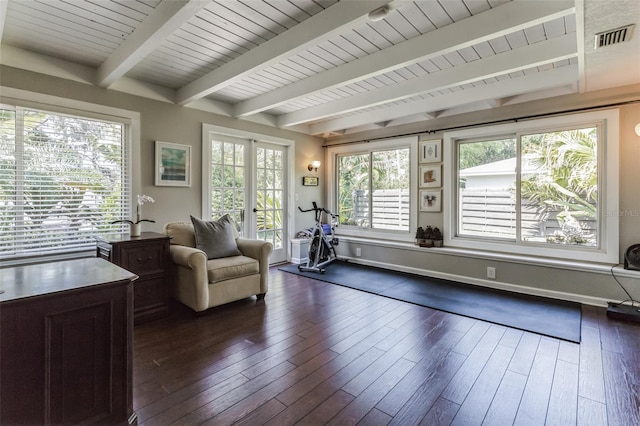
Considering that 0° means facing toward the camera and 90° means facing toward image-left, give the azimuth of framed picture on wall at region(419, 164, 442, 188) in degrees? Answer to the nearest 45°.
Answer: approximately 45°

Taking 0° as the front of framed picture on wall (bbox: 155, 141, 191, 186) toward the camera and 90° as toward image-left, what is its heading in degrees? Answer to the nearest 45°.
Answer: approximately 315°

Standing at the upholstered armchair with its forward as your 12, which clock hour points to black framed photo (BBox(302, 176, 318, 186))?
The black framed photo is roughly at 9 o'clock from the upholstered armchair.

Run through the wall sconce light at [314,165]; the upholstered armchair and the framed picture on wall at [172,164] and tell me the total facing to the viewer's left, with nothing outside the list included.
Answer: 0

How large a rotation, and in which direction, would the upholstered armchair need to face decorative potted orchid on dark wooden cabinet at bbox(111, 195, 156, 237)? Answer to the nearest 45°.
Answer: approximately 135° to its right

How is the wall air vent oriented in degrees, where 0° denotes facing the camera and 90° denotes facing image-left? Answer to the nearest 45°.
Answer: approximately 45°

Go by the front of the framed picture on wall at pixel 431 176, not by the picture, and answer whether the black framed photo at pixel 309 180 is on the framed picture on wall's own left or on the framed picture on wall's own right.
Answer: on the framed picture on wall's own right

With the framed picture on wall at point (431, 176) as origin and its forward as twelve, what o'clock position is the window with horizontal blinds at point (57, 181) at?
The window with horizontal blinds is roughly at 12 o'clock from the framed picture on wall.

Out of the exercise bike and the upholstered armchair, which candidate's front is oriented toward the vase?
the exercise bike

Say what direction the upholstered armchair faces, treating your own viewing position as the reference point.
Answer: facing the viewer and to the right of the viewer

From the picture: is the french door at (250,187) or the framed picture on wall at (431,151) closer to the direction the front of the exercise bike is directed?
the french door

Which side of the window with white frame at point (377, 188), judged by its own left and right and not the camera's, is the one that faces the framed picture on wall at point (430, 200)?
left

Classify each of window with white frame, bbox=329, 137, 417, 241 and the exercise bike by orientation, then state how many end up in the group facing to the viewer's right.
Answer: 0

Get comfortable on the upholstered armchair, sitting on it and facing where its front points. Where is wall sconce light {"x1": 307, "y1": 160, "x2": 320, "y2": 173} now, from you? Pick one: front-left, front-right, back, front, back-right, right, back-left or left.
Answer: left
